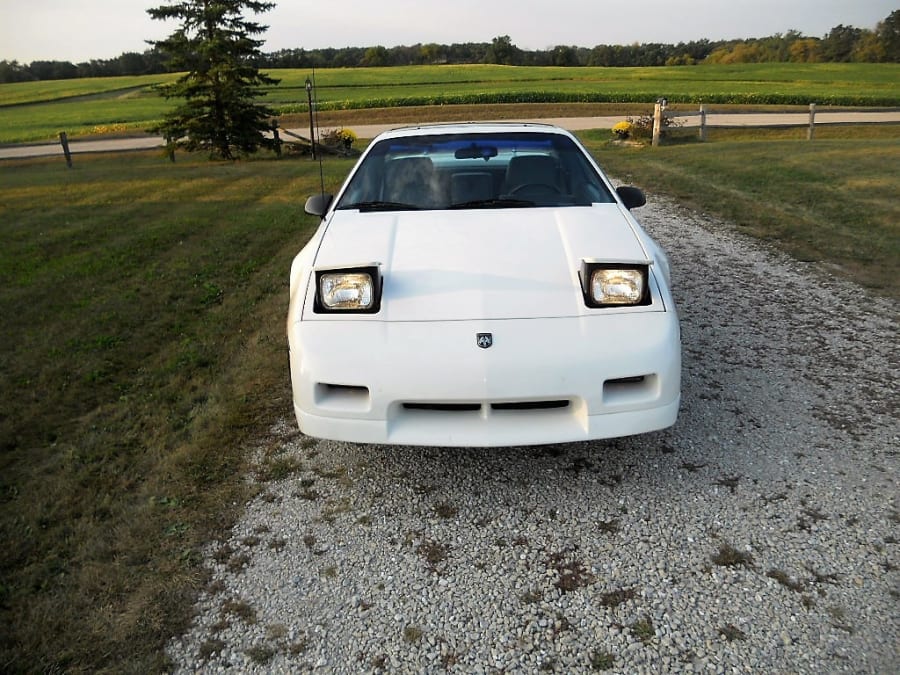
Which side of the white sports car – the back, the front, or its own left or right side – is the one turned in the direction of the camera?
front

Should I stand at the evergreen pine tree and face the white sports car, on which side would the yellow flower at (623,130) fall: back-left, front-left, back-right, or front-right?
front-left

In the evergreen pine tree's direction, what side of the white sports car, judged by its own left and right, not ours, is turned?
back

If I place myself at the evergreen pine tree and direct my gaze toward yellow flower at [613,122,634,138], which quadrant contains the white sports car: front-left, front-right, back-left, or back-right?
front-right

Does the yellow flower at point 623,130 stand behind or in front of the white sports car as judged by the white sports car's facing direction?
behind

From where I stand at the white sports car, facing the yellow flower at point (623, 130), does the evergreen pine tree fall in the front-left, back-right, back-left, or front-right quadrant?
front-left
